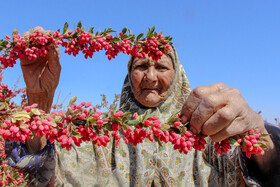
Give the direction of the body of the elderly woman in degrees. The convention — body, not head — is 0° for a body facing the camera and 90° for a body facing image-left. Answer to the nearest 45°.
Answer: approximately 0°
